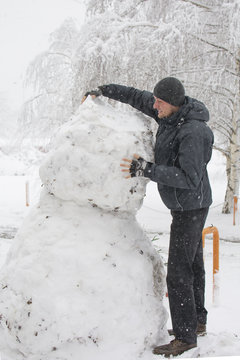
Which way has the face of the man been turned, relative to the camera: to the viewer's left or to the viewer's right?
to the viewer's left

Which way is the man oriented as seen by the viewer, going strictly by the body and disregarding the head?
to the viewer's left

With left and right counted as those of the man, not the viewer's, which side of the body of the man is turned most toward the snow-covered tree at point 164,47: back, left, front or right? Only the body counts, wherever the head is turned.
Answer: right
